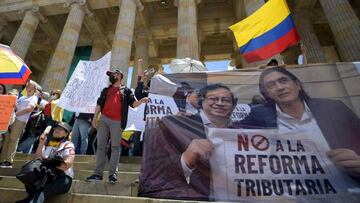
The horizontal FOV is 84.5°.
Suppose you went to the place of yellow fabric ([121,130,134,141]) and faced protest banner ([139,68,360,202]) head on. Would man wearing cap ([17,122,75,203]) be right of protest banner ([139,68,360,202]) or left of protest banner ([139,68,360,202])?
right

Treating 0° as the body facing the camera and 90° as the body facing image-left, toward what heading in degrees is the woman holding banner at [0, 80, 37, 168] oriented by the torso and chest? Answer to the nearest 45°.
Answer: approximately 45°

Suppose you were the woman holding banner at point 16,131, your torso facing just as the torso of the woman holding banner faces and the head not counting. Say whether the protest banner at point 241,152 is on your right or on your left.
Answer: on your left

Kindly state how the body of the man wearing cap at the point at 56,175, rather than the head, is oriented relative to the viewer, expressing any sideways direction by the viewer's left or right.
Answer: facing the viewer and to the left of the viewer

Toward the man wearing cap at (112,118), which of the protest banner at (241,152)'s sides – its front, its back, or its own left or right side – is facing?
right

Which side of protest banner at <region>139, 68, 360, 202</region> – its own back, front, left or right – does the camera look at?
front
